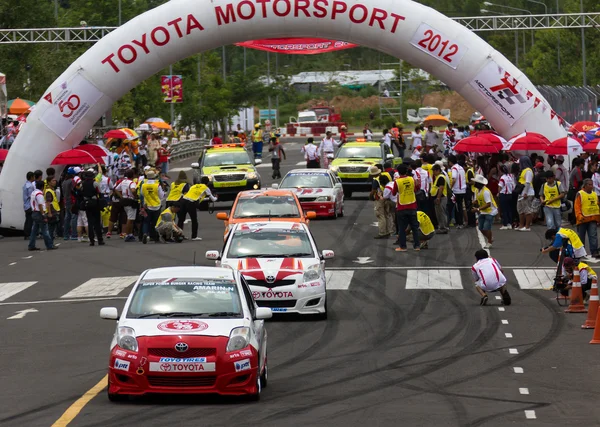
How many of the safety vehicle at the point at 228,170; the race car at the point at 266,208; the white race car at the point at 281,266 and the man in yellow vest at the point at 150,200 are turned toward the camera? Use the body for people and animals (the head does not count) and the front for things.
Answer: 3

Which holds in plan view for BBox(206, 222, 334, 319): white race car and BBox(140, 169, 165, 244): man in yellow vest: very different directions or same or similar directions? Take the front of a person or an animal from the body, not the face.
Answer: very different directions

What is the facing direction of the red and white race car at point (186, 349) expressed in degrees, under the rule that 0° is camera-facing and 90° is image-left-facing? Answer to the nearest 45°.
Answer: approximately 0°

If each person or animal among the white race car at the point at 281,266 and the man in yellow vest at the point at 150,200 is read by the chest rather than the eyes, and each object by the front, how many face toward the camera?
1

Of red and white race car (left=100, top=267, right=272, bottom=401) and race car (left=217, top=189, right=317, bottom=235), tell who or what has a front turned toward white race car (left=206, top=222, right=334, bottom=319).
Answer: the race car

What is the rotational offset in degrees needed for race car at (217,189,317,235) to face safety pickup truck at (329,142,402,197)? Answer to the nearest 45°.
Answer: approximately 180°

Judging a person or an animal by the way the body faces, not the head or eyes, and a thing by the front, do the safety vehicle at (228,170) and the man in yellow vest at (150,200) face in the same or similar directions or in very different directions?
very different directions

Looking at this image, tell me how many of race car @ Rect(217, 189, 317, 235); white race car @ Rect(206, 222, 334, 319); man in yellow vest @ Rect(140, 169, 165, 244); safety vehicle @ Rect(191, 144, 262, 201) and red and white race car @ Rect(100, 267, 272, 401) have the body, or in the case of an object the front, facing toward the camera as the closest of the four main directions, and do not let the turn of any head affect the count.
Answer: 4
